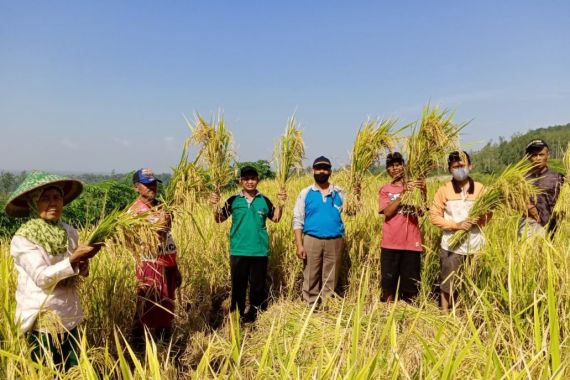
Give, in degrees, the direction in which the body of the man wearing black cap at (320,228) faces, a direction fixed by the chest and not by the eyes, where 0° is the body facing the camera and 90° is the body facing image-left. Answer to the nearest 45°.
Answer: approximately 0°

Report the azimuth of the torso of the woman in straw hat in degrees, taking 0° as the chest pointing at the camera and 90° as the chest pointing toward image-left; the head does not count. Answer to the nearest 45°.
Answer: approximately 315°

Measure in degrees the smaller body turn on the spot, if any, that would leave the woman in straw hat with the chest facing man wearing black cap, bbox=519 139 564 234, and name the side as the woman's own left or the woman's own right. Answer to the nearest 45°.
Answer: approximately 45° to the woman's own left

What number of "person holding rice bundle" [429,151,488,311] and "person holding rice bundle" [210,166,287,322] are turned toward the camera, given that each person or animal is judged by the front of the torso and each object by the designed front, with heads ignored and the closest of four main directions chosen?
2
